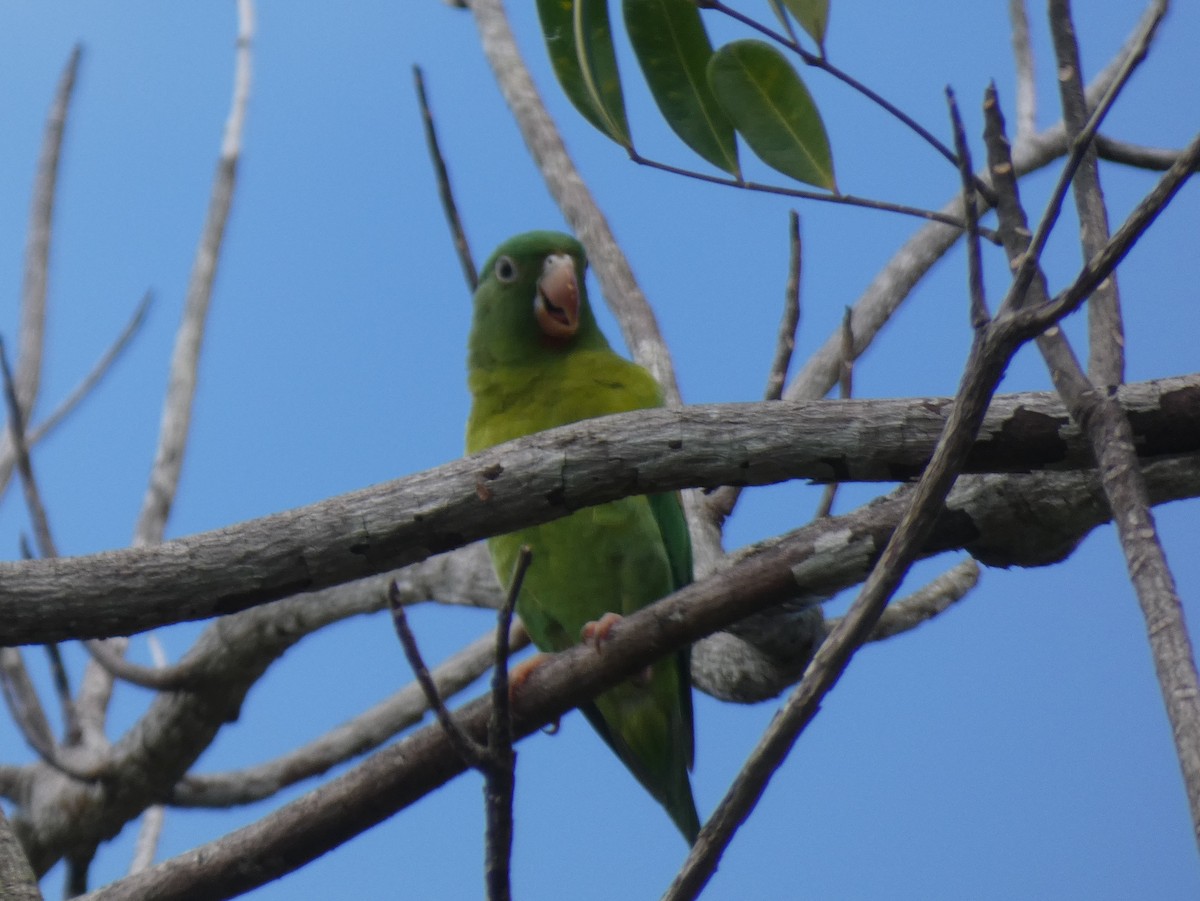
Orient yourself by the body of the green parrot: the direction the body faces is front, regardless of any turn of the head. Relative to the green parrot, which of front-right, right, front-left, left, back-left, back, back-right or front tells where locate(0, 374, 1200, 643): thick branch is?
front

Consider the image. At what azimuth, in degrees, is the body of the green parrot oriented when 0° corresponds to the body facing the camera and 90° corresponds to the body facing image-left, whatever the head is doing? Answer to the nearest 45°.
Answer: approximately 0°

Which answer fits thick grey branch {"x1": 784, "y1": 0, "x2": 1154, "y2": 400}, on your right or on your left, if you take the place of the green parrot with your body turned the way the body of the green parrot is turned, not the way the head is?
on your left
